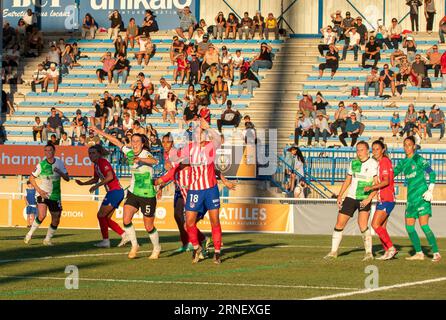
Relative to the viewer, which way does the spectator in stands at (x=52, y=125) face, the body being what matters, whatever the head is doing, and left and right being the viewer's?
facing the viewer and to the left of the viewer

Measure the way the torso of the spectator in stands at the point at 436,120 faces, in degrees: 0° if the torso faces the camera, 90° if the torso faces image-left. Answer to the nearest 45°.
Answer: approximately 0°

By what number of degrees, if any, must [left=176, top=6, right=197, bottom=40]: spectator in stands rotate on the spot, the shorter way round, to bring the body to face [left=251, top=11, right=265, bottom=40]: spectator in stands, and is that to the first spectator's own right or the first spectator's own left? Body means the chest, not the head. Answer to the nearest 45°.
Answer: approximately 90° to the first spectator's own left

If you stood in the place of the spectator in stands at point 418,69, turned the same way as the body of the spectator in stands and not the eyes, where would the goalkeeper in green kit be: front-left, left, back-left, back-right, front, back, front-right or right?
front

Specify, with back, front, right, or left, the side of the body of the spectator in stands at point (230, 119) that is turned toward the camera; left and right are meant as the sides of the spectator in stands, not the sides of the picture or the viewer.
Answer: front

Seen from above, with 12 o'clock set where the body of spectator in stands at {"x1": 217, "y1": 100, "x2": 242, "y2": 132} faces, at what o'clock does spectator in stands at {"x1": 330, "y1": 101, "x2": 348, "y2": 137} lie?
spectator in stands at {"x1": 330, "y1": 101, "x2": 348, "y2": 137} is roughly at 9 o'clock from spectator in stands at {"x1": 217, "y1": 100, "x2": 242, "y2": 132}.

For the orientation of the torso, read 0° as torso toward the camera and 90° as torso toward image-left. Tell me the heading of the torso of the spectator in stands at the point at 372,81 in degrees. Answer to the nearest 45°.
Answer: approximately 0°

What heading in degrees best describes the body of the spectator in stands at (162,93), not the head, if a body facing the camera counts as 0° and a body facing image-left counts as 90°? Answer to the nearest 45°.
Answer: approximately 45°
